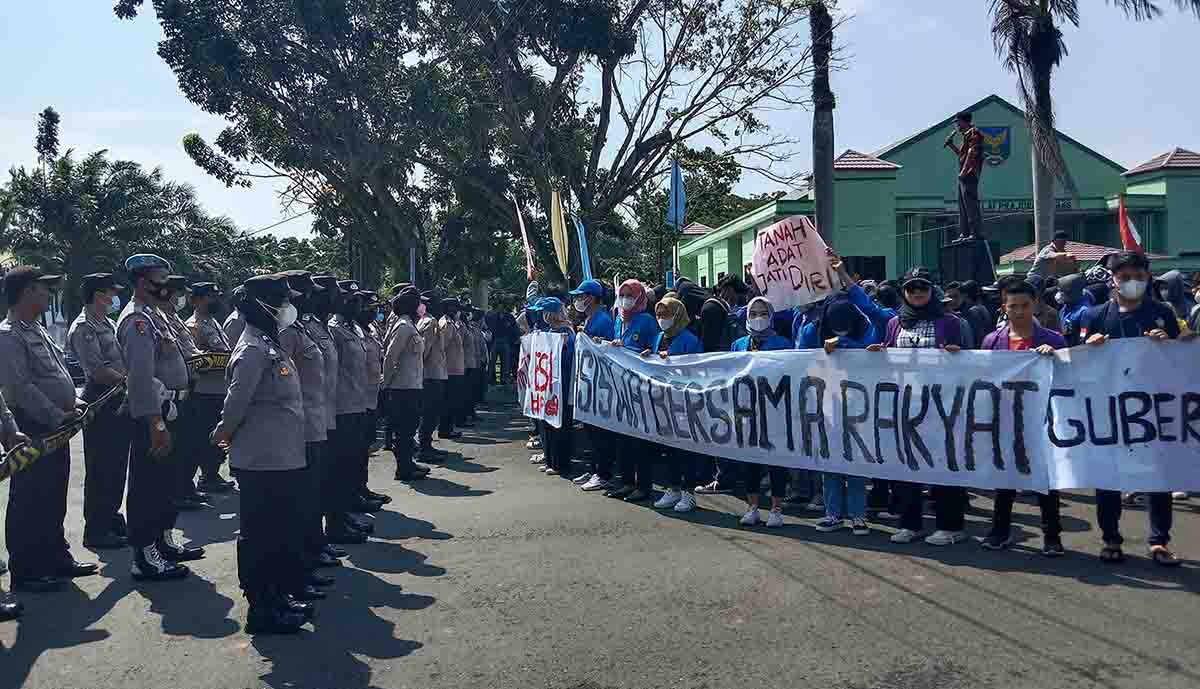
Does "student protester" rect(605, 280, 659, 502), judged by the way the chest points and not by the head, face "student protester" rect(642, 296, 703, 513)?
no

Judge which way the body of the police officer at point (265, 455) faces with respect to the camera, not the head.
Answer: to the viewer's right

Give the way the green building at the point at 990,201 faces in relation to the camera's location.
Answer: facing the viewer

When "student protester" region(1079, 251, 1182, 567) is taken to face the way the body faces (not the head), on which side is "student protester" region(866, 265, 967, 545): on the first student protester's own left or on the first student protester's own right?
on the first student protester's own right

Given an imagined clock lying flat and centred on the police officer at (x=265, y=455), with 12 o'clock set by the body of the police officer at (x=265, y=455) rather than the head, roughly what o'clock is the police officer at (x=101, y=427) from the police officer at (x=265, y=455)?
the police officer at (x=101, y=427) is roughly at 8 o'clock from the police officer at (x=265, y=455).

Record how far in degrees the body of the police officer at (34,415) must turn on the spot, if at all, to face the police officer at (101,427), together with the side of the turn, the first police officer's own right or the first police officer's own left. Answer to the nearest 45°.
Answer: approximately 45° to the first police officer's own left

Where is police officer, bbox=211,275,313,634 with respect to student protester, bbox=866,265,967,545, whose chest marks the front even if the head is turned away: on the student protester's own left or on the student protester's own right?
on the student protester's own right

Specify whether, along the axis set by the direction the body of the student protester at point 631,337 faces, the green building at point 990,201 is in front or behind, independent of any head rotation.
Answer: behind

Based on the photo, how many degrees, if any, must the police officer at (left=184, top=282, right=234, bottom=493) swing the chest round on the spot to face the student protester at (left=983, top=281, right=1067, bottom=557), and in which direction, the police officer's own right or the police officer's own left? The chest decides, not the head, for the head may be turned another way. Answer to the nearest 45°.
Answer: approximately 45° to the police officer's own right

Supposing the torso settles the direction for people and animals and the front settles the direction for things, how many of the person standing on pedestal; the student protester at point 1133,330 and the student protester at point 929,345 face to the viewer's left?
1

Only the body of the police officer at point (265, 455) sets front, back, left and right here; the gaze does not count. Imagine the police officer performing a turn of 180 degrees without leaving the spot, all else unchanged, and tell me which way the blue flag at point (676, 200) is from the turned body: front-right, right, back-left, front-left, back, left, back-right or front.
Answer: back-right

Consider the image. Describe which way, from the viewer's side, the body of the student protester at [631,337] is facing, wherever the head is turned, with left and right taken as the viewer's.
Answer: facing the viewer and to the left of the viewer

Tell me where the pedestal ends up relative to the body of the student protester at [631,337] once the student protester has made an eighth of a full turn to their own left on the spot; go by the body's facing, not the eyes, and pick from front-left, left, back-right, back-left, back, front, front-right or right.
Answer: back-left

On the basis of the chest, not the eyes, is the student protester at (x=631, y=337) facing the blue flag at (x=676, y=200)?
no
